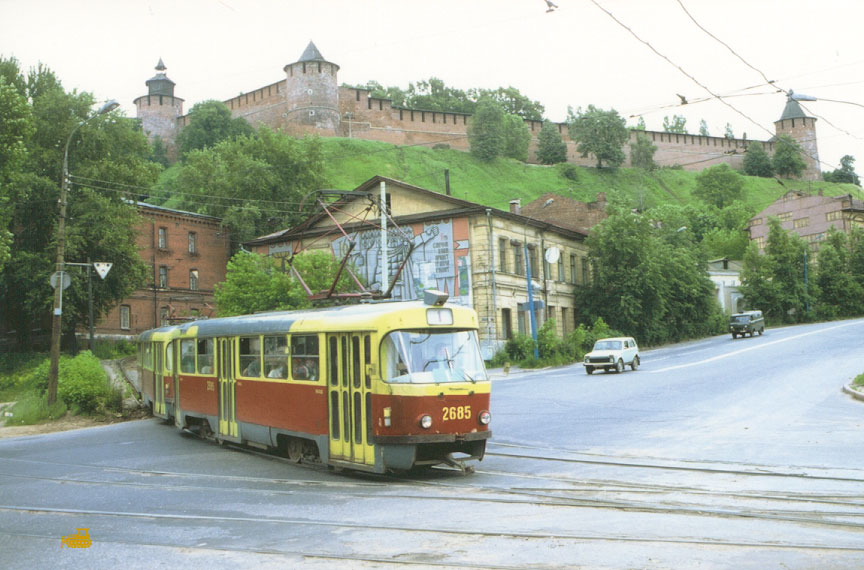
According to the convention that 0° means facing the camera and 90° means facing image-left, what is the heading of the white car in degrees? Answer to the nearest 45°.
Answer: approximately 45°

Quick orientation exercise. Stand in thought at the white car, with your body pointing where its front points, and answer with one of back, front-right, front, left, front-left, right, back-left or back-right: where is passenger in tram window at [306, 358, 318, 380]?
front-left

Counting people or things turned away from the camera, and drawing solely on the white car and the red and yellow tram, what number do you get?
0

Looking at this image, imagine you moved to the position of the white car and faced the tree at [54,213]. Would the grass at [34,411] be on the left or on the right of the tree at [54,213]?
left

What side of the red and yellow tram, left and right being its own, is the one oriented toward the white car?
left

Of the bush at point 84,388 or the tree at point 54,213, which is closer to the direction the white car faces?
the bush

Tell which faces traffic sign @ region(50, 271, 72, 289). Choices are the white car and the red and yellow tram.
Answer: the white car

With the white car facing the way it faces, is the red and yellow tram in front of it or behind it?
in front

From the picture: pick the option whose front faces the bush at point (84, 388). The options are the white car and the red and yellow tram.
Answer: the white car

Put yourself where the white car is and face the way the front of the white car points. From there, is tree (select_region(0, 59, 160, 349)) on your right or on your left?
on your right

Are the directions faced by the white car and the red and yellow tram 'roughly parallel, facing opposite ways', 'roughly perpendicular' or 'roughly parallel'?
roughly perpendicular

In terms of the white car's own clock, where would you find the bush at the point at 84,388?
The bush is roughly at 12 o'clock from the white car.

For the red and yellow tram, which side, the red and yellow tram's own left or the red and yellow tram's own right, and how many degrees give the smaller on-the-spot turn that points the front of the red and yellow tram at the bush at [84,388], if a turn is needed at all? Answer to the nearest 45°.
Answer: approximately 180°

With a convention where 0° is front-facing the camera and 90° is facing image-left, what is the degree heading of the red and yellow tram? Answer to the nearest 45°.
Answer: approximately 315°

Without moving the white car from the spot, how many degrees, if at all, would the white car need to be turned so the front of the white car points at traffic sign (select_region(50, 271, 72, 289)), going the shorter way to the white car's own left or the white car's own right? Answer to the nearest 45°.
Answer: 0° — it already faces it

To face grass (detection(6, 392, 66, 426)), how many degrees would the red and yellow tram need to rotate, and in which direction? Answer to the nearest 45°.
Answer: approximately 180°
